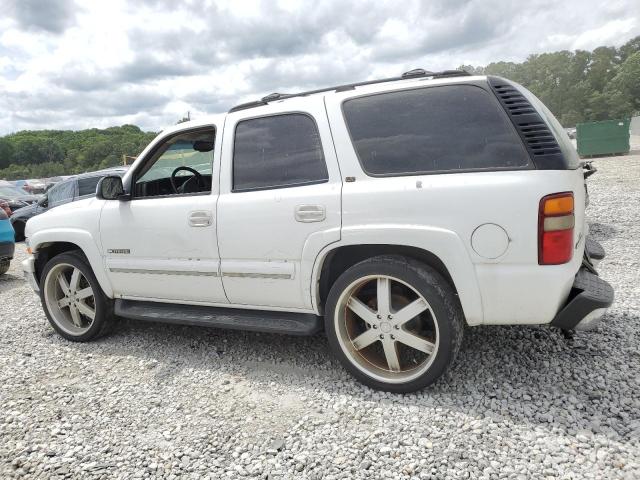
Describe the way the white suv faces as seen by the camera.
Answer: facing away from the viewer and to the left of the viewer

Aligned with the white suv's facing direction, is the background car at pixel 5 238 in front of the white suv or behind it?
in front

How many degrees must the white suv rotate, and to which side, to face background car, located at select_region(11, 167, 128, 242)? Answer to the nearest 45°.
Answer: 0° — it already faces it

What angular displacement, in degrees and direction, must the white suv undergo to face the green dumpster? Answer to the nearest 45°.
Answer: approximately 90° to its right

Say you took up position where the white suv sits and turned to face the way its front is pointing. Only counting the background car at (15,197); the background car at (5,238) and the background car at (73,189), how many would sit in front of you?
3

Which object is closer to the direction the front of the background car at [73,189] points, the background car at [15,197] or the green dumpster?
the background car

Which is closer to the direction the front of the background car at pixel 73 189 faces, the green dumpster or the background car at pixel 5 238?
the background car

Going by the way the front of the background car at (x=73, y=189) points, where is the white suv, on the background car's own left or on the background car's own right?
on the background car's own left

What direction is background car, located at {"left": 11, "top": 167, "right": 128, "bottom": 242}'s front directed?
to the viewer's left
